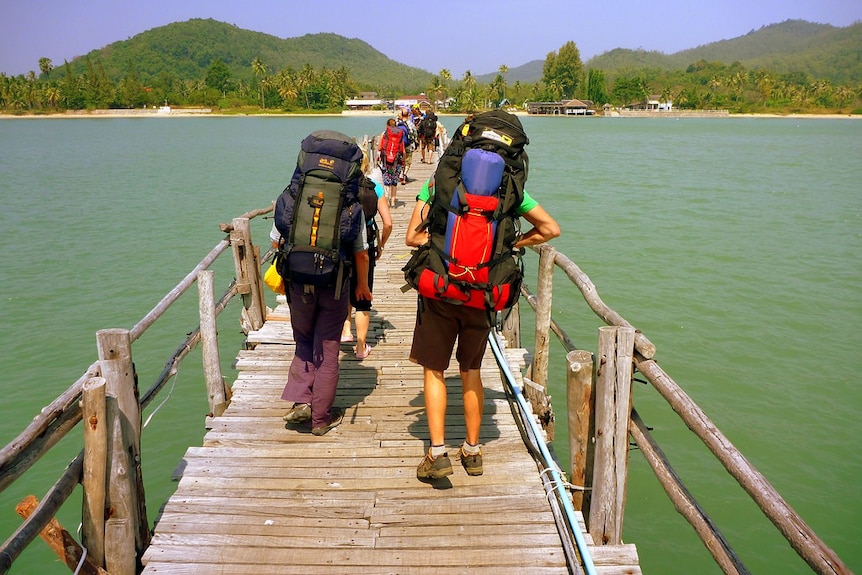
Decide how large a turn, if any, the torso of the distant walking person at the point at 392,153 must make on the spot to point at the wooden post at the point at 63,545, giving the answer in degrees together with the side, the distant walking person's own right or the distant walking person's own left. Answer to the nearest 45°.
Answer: approximately 180°

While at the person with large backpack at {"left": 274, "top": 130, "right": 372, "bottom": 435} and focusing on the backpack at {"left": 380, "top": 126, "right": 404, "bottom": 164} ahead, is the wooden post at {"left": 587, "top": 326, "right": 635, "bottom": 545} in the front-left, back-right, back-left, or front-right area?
back-right

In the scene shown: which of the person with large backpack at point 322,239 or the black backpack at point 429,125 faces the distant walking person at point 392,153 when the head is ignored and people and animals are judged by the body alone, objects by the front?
the person with large backpack

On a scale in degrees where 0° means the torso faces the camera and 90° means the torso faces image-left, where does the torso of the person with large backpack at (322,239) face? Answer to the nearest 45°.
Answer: approximately 180°

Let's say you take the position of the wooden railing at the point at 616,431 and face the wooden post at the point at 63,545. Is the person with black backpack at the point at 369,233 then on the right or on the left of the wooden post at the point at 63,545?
right

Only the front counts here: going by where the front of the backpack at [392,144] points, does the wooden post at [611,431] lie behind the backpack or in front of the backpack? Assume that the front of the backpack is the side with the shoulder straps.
behind

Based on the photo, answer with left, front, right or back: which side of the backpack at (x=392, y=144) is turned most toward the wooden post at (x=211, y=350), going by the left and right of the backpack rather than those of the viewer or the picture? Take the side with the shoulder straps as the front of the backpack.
back

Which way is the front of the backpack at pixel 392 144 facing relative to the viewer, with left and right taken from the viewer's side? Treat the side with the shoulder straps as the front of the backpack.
facing away from the viewer

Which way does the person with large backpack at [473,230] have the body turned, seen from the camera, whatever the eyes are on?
away from the camera

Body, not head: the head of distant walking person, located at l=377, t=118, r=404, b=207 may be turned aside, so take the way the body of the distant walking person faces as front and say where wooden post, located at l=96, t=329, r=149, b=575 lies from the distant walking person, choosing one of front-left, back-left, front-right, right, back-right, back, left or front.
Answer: back

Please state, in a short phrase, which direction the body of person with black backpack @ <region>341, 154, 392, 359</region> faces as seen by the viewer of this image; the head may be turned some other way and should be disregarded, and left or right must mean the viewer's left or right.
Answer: facing away from the viewer

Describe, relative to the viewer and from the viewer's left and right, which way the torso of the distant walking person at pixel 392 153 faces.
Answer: facing away from the viewer

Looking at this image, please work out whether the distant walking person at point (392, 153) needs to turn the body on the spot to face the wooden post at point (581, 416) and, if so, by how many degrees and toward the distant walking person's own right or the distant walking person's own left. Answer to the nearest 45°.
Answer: approximately 180°
